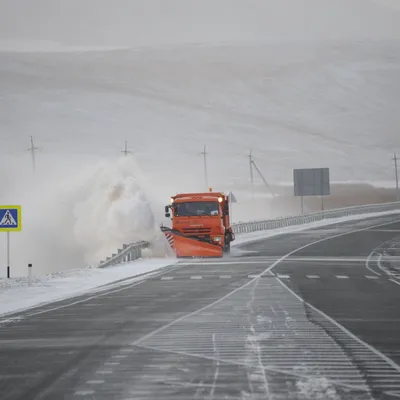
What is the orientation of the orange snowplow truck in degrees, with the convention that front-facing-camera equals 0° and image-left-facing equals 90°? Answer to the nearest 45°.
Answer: approximately 0°

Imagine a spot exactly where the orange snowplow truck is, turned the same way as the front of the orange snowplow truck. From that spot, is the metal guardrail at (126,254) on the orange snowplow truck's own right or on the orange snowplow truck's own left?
on the orange snowplow truck's own right

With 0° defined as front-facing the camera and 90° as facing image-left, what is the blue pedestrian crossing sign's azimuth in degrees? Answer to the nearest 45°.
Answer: approximately 0°

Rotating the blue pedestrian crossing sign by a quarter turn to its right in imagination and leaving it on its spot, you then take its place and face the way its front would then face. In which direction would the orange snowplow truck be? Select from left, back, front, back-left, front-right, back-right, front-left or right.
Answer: back-right
